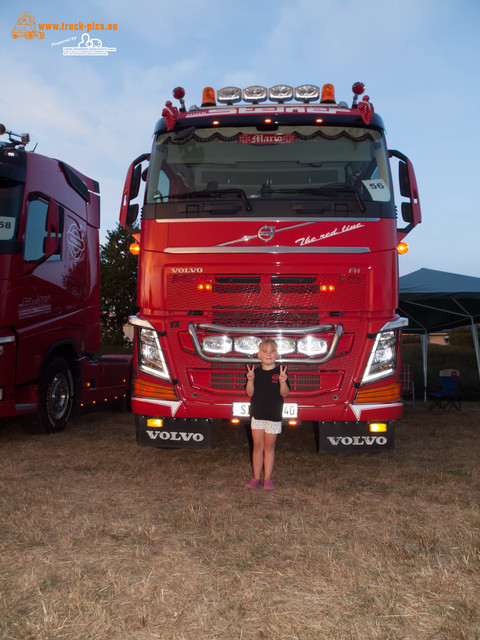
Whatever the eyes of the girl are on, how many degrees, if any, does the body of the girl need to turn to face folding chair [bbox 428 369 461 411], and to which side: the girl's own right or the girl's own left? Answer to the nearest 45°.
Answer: approximately 135° to the girl's own left

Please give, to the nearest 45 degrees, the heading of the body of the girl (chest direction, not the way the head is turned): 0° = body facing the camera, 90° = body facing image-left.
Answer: approximately 0°

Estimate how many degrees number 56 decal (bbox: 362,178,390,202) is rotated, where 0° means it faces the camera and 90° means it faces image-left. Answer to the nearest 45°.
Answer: approximately 0°

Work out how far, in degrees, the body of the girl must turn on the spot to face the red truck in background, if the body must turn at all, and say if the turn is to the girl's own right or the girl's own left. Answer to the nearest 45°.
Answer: approximately 135° to the girl's own right

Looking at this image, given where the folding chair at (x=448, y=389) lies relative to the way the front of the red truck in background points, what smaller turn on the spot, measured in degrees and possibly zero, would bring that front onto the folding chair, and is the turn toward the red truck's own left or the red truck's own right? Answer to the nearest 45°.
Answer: approximately 135° to the red truck's own left

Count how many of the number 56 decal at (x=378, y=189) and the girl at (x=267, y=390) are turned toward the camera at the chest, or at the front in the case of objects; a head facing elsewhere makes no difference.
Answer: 2

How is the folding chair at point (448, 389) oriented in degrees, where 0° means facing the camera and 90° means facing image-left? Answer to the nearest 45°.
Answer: approximately 45°
